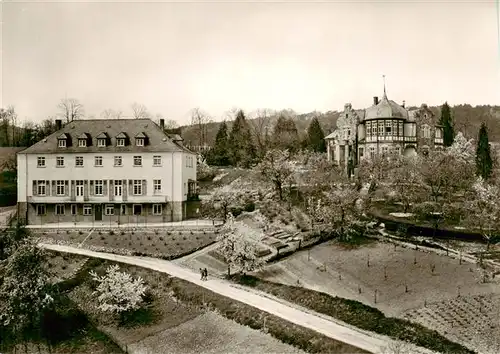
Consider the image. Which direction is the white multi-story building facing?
toward the camera

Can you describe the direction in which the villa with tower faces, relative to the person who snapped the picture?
facing the viewer

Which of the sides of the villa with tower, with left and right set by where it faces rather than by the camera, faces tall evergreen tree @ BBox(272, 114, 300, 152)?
right

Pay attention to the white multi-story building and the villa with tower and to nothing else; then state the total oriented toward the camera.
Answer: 2

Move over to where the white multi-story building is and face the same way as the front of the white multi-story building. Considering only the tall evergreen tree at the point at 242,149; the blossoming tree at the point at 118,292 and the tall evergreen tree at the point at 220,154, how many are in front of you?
1

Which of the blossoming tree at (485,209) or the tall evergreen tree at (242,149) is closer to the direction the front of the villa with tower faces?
the blossoming tree

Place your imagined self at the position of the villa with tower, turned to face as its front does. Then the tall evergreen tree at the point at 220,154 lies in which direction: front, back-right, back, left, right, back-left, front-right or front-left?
right

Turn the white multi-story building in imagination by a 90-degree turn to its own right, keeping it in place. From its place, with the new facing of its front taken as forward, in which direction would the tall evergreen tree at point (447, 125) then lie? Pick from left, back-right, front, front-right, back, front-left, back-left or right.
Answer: back

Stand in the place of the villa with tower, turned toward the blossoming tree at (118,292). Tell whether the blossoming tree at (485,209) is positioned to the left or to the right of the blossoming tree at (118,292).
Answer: left

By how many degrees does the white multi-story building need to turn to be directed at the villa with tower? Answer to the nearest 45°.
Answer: approximately 90° to its left

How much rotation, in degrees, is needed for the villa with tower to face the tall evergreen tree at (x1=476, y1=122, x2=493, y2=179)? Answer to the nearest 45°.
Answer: approximately 45° to its left
